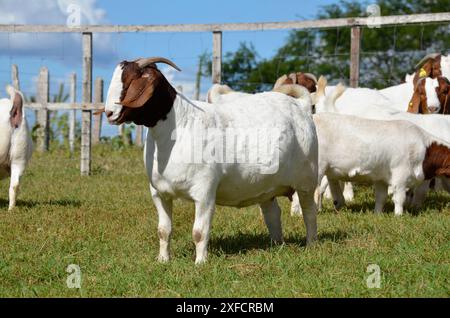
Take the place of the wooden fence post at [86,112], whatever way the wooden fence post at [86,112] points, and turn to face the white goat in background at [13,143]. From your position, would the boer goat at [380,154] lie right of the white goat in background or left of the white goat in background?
left

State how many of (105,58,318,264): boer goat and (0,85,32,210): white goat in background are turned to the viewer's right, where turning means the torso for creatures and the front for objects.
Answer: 0
